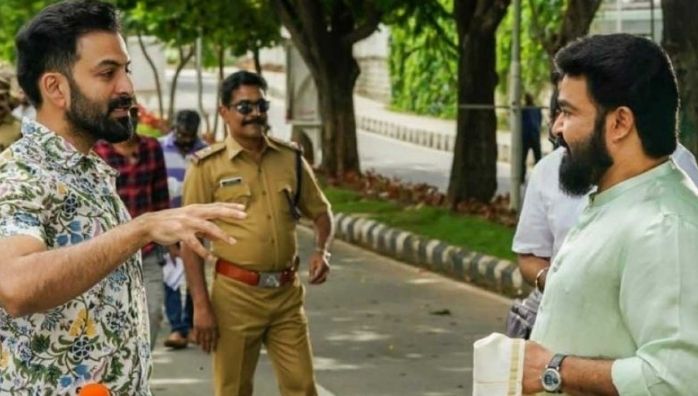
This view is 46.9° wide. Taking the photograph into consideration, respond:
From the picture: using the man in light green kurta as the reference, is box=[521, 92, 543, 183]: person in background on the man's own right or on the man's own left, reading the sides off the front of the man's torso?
on the man's own right

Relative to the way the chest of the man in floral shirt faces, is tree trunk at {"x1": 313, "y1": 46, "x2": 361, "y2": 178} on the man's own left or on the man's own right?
on the man's own left

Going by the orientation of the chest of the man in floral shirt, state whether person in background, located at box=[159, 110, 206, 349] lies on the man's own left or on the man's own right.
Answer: on the man's own left

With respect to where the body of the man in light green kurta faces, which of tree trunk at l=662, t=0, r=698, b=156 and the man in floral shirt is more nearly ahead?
the man in floral shirt

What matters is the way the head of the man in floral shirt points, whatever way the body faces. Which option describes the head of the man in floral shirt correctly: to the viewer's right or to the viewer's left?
to the viewer's right

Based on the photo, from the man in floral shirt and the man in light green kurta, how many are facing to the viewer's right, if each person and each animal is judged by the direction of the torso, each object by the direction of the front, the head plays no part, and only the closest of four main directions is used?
1

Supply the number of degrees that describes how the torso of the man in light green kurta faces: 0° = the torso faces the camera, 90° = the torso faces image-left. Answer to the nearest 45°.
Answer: approximately 90°

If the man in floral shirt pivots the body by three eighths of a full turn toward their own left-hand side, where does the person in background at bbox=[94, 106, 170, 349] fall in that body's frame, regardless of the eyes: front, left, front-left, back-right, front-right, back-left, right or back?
front-right

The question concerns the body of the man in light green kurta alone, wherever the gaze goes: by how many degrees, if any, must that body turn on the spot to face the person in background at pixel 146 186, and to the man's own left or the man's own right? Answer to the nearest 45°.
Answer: approximately 45° to the man's own right

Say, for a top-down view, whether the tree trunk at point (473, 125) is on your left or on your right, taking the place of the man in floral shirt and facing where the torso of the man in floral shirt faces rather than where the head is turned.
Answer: on your left

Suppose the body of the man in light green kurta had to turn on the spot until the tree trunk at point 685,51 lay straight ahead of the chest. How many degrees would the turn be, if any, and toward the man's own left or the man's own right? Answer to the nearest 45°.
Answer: approximately 90° to the man's own right

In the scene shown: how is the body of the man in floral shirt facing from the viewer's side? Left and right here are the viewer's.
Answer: facing to the right of the viewer
